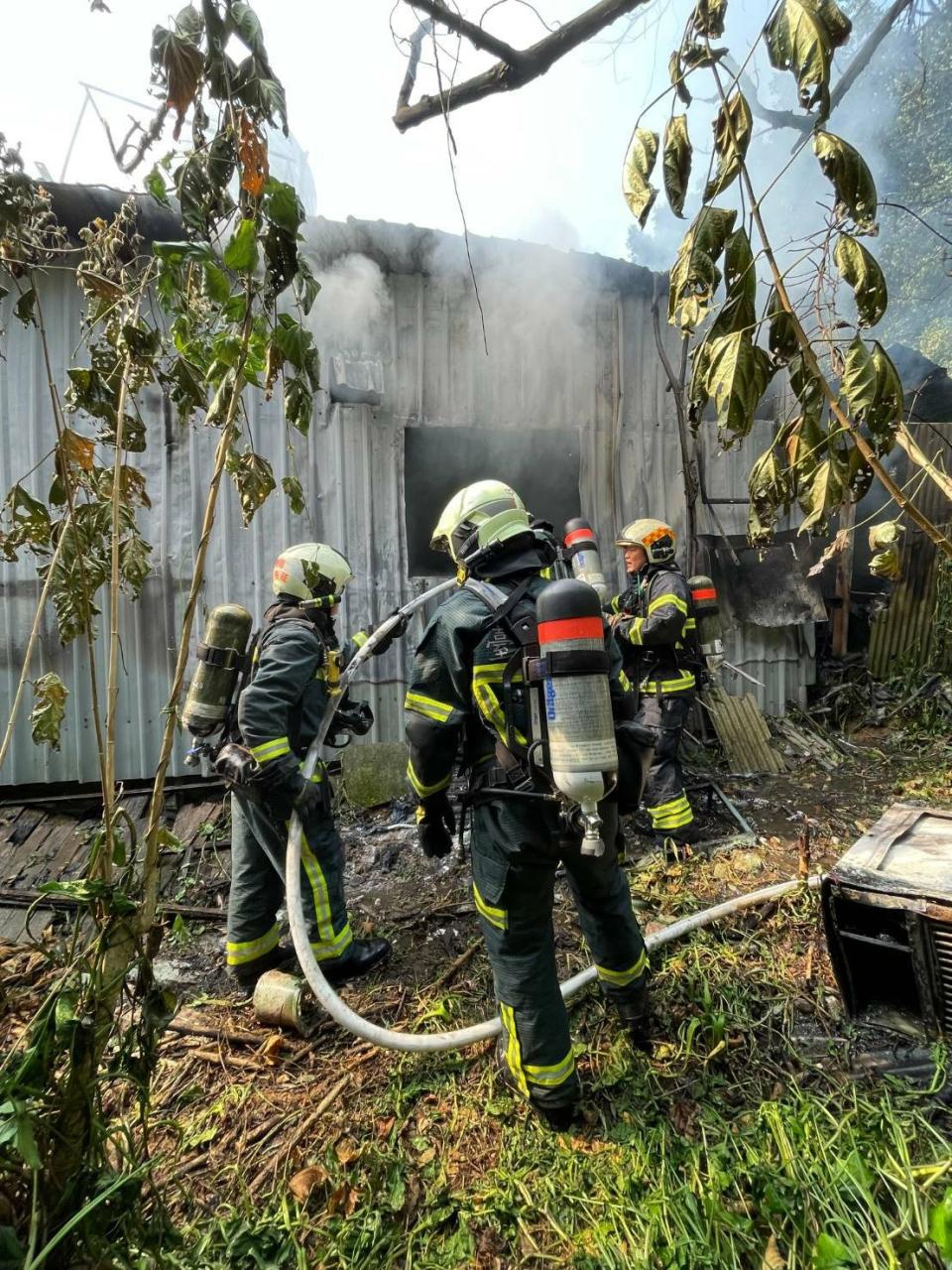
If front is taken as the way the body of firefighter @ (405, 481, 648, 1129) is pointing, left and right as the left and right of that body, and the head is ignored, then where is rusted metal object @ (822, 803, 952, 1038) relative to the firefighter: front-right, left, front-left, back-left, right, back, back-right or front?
back-right

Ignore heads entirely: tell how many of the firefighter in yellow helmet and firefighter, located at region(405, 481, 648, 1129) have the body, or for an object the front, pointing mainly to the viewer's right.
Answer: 0

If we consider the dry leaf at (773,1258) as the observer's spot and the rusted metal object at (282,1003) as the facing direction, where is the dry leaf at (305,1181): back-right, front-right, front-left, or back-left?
front-left

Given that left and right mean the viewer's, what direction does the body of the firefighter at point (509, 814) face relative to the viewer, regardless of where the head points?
facing away from the viewer and to the left of the viewer

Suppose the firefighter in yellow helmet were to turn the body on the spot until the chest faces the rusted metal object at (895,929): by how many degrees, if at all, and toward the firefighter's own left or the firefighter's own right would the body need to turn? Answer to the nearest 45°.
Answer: approximately 90° to the firefighter's own left

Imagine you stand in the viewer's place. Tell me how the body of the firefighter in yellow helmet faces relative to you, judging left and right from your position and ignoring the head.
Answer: facing to the left of the viewer

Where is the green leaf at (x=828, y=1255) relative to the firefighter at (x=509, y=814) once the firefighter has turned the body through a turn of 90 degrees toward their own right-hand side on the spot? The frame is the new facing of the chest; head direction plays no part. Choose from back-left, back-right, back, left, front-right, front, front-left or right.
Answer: right

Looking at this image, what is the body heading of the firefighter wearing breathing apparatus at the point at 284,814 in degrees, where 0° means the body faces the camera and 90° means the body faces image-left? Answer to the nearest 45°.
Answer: approximately 270°

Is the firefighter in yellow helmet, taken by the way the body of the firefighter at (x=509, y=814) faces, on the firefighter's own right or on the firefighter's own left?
on the firefighter's own right

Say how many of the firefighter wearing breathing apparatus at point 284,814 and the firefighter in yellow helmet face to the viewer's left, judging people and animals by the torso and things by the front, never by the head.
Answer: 1

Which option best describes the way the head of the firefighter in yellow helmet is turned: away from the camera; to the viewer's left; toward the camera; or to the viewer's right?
to the viewer's left
